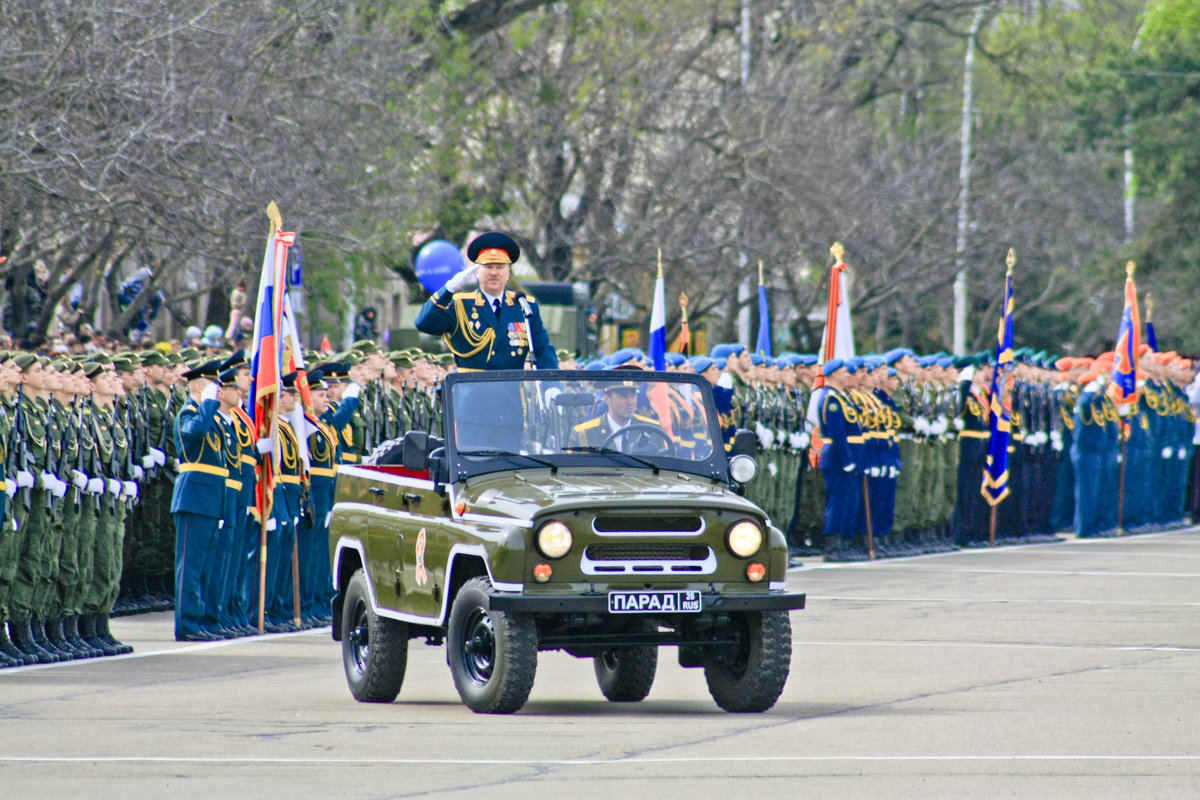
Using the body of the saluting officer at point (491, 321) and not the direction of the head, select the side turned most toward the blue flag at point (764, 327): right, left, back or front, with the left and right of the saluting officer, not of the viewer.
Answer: back

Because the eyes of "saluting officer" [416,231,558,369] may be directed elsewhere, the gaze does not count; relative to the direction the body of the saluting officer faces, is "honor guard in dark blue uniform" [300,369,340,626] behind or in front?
behind

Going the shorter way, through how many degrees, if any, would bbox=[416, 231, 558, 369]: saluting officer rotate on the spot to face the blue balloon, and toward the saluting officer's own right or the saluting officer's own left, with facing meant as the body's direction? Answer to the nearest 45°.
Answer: approximately 180°

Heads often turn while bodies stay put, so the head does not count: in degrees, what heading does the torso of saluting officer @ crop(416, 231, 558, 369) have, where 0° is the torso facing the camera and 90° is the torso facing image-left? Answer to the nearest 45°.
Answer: approximately 0°

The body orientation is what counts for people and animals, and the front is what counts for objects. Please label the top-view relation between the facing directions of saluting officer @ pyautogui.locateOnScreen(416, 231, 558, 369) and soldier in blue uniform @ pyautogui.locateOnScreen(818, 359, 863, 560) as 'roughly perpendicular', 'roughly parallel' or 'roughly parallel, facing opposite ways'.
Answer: roughly perpendicular

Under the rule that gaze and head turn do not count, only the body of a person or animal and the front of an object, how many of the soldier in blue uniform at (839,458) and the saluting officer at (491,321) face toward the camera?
1
